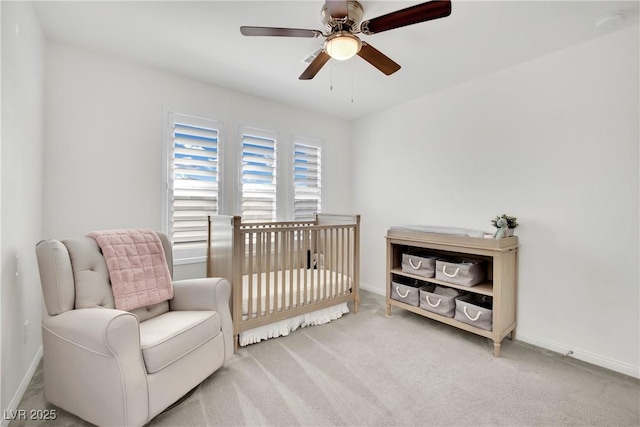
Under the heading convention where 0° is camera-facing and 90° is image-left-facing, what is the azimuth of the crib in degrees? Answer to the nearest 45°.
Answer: approximately 315°

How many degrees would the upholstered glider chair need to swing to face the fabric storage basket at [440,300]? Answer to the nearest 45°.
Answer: approximately 45° to its left

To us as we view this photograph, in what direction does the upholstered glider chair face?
facing the viewer and to the right of the viewer

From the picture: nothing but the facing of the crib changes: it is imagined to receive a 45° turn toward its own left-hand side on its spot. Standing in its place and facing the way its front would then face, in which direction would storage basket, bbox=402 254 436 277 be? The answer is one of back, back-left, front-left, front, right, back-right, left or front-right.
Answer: front

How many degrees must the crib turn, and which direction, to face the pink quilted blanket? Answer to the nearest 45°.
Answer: approximately 90° to its right

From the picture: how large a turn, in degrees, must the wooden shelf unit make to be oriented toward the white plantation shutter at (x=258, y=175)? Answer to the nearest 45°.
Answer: approximately 45° to its right

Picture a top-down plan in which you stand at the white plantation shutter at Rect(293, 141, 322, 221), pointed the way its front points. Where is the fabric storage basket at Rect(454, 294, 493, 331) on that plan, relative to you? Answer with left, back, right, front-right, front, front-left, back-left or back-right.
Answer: front

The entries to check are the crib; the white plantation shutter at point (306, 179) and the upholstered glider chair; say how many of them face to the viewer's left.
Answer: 0

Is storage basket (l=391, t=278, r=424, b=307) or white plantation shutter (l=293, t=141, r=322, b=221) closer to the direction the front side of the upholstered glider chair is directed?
the storage basket

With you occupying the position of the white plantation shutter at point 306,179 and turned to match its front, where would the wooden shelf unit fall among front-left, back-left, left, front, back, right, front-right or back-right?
front

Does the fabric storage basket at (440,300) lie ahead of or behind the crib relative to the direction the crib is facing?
ahead

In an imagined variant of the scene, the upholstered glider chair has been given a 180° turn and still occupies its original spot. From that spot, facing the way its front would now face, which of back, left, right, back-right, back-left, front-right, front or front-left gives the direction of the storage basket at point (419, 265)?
back-right

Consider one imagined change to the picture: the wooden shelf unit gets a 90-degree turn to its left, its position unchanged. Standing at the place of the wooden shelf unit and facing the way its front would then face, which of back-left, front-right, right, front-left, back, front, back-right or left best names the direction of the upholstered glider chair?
right

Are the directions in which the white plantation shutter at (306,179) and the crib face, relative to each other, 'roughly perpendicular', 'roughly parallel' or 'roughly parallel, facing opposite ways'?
roughly parallel

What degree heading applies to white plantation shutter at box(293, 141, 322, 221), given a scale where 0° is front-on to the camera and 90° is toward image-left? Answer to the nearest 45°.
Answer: approximately 315°

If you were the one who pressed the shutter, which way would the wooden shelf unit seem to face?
facing the viewer and to the left of the viewer

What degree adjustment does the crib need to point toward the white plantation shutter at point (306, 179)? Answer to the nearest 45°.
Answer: approximately 135° to its left
